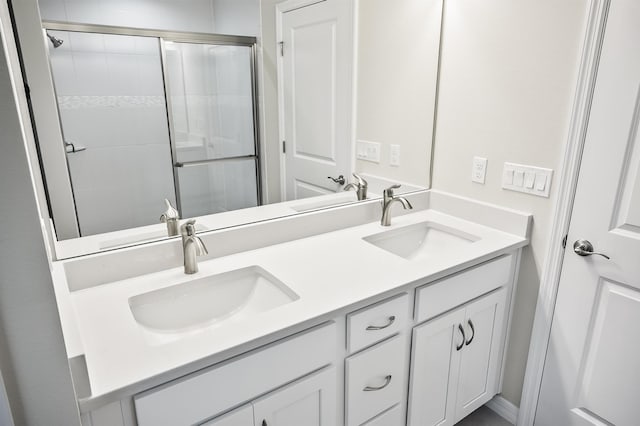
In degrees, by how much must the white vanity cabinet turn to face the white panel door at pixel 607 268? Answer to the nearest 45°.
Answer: approximately 45° to its left

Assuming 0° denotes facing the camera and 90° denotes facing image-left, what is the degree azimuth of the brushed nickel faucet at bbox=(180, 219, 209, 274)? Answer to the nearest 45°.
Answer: approximately 315°

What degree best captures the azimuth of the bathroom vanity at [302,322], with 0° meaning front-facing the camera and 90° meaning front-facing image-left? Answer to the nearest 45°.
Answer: approximately 315°

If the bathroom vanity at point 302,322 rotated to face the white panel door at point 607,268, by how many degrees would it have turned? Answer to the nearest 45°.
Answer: approximately 45° to its left

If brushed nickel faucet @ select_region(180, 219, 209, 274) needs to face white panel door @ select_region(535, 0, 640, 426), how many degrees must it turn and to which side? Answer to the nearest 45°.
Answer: approximately 45° to its left

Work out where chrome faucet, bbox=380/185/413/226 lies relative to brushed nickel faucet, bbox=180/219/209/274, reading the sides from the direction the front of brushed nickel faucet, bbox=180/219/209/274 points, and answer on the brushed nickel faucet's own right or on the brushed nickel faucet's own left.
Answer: on the brushed nickel faucet's own left
